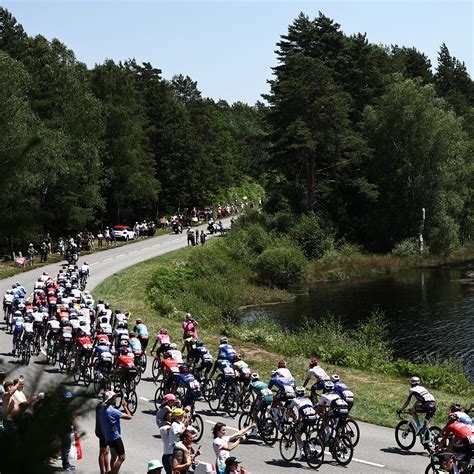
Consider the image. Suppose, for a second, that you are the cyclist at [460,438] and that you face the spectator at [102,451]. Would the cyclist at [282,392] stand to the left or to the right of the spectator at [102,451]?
right

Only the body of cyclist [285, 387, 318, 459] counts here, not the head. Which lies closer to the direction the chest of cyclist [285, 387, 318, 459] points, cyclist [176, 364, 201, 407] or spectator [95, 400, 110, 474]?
the cyclist

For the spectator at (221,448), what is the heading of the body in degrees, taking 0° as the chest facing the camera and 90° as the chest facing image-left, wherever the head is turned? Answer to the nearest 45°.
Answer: approximately 270°
